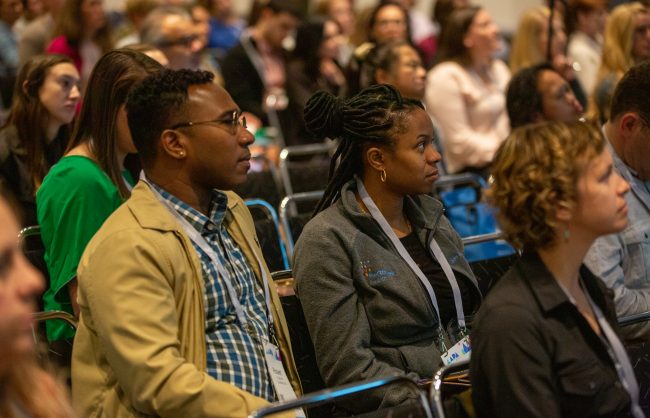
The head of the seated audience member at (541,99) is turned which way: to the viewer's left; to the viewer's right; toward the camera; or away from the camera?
to the viewer's right

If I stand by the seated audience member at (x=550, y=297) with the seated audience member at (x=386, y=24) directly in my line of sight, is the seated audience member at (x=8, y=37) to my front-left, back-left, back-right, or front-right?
front-left

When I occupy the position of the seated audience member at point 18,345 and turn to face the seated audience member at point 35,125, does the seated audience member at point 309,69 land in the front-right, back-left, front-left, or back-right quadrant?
front-right

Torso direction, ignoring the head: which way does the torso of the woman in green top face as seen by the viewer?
to the viewer's right

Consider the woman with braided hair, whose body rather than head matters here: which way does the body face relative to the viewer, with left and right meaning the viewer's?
facing the viewer and to the right of the viewer

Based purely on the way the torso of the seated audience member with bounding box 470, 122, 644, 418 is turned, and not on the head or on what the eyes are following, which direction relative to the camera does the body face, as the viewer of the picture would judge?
to the viewer's right

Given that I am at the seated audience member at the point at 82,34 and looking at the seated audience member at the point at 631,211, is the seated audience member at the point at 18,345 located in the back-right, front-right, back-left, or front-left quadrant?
front-right

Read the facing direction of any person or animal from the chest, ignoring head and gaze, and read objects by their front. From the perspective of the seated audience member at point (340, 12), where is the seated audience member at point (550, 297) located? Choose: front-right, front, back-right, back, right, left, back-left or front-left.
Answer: front-right

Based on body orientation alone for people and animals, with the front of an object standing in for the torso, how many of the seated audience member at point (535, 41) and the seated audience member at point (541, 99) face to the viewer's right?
2
